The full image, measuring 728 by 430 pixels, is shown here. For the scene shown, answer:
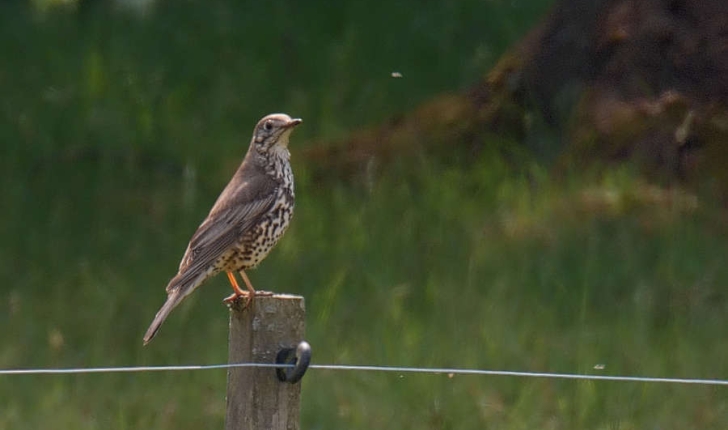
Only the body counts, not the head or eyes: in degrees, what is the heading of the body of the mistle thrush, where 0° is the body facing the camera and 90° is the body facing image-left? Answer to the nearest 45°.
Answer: approximately 270°
